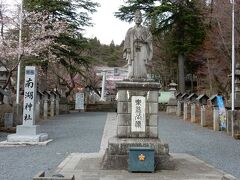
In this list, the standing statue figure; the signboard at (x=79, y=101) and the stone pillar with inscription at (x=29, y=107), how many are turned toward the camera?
3

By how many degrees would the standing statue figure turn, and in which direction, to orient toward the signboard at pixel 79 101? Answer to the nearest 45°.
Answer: approximately 180°

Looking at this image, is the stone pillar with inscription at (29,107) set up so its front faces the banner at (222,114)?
no

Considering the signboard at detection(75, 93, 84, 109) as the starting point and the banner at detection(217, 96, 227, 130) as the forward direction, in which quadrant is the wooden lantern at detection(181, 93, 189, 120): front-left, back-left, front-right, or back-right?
front-left

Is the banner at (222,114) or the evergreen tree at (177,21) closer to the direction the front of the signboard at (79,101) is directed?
the banner

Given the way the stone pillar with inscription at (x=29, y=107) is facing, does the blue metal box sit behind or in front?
in front

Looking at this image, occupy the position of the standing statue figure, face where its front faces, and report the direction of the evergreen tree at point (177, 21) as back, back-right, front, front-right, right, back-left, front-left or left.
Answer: back

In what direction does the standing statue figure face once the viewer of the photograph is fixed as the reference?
facing the viewer

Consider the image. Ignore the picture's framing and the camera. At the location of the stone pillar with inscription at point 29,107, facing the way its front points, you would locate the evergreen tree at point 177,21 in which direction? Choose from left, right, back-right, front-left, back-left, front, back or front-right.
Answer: back-left

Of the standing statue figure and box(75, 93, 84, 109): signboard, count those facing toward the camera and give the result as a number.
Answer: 2

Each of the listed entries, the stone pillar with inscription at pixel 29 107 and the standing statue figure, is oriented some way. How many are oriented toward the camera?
2

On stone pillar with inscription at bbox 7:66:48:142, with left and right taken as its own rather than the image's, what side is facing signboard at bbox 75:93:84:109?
back

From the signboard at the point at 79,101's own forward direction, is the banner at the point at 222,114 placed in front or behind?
in front

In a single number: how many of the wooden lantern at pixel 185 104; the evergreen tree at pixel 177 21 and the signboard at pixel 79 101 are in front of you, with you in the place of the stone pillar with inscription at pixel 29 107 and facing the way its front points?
0

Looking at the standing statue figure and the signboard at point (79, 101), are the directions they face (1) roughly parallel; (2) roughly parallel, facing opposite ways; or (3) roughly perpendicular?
roughly parallel

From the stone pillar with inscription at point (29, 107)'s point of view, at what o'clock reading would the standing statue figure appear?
The standing statue figure is roughly at 11 o'clock from the stone pillar with inscription.

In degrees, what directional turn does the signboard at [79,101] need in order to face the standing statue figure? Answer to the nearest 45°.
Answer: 0° — it already faces it

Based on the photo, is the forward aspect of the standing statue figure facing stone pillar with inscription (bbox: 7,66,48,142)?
no
